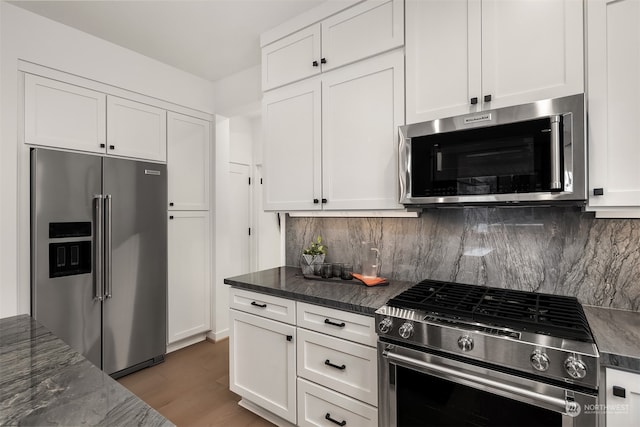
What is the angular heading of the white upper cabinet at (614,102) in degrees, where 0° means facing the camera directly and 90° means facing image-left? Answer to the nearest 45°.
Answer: approximately 0°

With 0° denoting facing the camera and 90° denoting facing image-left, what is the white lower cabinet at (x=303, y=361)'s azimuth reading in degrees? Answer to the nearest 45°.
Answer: approximately 45°

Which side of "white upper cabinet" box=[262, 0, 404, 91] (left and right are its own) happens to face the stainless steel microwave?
left

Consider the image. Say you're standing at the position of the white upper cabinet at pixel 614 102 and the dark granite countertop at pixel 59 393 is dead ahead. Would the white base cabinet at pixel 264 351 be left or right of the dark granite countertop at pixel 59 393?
right

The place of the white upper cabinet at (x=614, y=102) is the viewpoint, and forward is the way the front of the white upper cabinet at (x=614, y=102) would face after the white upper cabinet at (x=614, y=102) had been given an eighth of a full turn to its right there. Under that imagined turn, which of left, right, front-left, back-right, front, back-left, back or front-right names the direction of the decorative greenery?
front-right

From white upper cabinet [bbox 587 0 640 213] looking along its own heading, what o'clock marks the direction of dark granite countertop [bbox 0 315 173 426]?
The dark granite countertop is roughly at 1 o'clock from the white upper cabinet.

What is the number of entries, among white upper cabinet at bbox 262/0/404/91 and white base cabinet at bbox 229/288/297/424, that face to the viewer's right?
0

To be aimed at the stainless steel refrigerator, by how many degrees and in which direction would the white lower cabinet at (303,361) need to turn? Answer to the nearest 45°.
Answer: approximately 90° to its right

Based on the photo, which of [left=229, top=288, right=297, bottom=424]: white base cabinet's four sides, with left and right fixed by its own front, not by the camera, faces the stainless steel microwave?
left

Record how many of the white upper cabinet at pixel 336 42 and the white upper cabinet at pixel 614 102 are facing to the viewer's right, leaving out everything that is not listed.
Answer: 0

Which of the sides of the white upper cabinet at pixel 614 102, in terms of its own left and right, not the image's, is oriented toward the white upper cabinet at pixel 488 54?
right

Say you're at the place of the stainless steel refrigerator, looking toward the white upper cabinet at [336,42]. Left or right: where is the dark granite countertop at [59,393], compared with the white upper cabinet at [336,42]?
right
